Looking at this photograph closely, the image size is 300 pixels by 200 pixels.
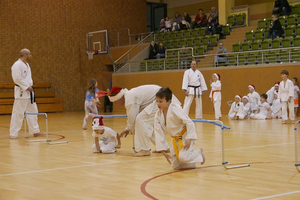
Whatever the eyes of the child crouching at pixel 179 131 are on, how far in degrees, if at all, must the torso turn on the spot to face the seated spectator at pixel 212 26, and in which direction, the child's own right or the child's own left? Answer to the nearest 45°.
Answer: approximately 135° to the child's own right

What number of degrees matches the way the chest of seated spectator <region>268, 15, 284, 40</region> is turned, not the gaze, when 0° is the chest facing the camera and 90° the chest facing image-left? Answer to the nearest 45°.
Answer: approximately 45°

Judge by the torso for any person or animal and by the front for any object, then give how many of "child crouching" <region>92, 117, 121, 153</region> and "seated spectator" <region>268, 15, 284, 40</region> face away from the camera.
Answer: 0

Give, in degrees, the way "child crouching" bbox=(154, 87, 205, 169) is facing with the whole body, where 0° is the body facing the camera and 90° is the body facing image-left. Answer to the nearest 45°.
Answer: approximately 45°

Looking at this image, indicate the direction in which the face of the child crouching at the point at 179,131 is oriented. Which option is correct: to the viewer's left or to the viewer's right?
to the viewer's left

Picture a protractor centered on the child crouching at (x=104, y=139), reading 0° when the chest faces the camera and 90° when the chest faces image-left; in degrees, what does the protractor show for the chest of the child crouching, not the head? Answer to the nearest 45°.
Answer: approximately 45°

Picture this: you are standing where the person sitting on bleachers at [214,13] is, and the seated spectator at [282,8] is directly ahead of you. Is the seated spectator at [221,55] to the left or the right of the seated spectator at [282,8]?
right

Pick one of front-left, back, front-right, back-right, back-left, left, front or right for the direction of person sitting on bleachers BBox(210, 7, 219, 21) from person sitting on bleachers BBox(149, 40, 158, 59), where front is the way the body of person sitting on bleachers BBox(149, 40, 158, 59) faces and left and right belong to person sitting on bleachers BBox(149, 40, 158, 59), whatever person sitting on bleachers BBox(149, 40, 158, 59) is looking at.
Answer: back-left

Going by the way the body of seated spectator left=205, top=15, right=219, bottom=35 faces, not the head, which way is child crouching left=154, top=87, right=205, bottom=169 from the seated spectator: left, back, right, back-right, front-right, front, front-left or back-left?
front-left

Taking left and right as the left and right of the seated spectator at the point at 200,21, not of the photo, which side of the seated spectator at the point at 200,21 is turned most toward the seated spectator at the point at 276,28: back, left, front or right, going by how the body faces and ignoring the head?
left

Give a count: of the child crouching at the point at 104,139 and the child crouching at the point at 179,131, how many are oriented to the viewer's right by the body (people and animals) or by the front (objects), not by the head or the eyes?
0

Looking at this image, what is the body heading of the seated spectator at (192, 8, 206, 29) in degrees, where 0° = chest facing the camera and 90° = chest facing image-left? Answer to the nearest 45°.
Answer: approximately 45°
